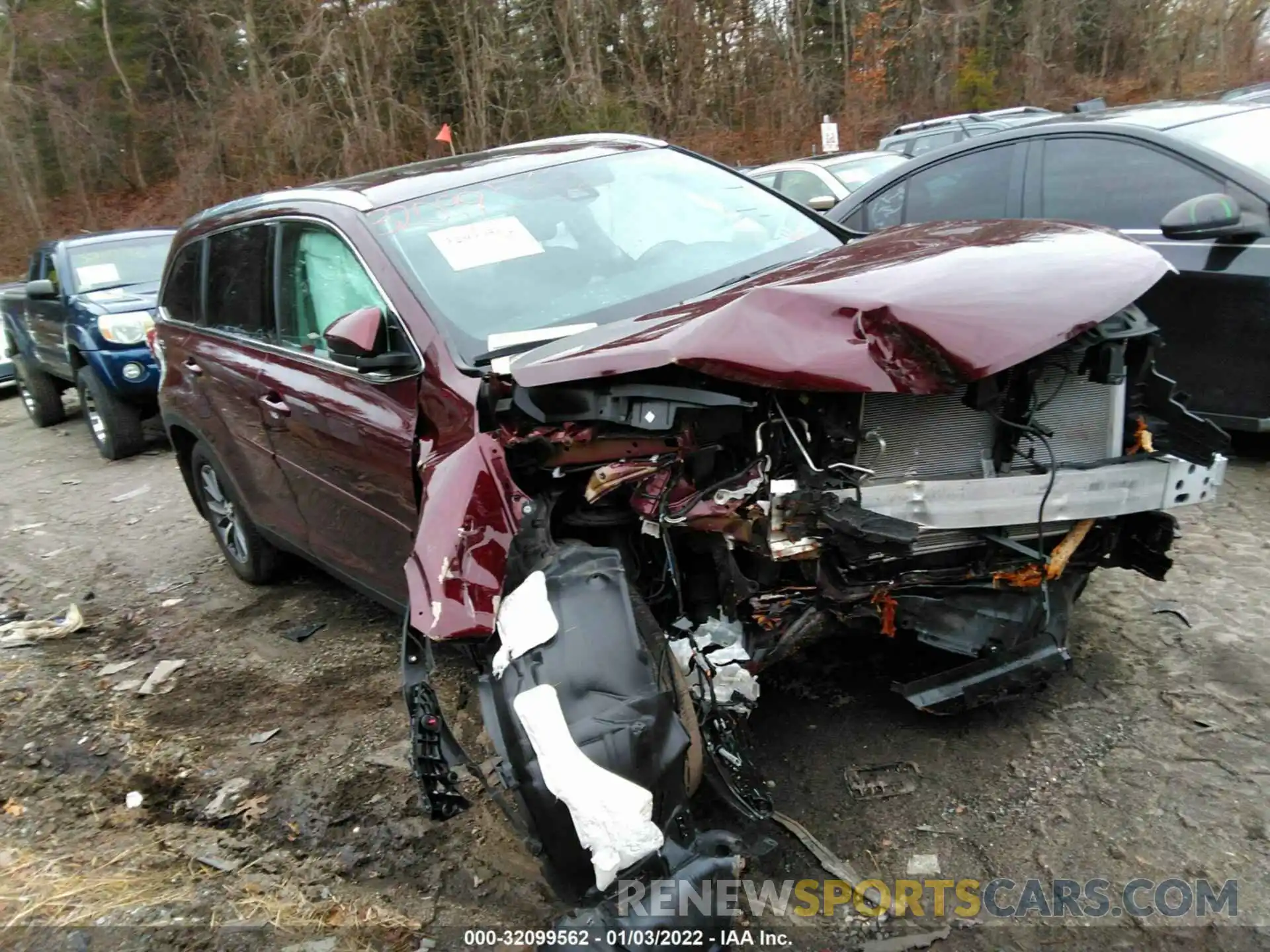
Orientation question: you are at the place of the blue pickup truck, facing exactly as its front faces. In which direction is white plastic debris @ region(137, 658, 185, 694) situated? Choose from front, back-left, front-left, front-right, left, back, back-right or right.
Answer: front-right

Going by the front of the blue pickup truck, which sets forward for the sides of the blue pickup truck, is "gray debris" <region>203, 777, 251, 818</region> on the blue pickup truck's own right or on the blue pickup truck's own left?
on the blue pickup truck's own right

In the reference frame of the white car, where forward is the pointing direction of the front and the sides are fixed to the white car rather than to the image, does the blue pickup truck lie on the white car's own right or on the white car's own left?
on the white car's own right

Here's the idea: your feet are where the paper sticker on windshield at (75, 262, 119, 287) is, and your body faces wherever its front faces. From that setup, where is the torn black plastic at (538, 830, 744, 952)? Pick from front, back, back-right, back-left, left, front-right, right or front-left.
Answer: front-right

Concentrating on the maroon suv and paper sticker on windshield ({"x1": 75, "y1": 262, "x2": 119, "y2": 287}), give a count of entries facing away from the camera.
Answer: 0

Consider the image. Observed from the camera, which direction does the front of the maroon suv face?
facing the viewer and to the right of the viewer

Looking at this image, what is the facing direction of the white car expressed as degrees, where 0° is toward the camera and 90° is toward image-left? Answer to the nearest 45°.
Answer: approximately 315°

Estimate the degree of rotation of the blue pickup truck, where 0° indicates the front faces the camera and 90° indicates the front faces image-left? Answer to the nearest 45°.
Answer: approximately 315°

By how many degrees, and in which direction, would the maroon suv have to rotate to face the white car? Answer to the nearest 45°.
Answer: approximately 135° to its left

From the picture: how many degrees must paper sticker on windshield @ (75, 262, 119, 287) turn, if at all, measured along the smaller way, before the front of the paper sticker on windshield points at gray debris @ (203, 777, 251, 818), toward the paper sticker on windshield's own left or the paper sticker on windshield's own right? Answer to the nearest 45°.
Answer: approximately 45° to the paper sticker on windshield's own right

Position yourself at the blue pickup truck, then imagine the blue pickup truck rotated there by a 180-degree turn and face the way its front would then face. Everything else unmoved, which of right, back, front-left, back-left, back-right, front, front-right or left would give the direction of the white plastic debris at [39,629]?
back-left

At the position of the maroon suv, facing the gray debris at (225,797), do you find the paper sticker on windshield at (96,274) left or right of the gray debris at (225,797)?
right

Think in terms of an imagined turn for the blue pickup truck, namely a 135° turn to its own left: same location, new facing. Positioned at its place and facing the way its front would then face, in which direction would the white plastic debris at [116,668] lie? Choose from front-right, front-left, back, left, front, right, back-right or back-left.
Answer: back
